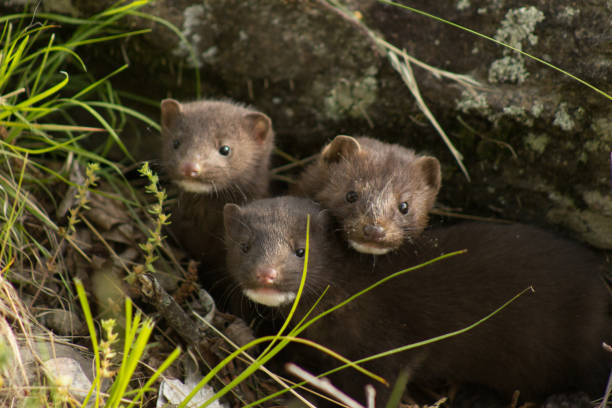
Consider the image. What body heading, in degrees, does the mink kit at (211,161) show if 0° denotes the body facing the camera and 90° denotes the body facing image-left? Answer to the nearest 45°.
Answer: approximately 45°

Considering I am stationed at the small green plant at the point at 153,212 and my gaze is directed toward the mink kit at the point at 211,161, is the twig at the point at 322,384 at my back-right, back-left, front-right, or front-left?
back-right

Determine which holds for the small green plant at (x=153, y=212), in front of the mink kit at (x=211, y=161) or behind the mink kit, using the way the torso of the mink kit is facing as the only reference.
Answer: in front

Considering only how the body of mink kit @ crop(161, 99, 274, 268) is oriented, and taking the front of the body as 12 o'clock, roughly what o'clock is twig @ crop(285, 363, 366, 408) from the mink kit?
The twig is roughly at 10 o'clock from the mink kit.
